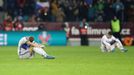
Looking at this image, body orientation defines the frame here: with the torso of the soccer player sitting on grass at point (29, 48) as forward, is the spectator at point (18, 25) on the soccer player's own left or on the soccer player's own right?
on the soccer player's own left

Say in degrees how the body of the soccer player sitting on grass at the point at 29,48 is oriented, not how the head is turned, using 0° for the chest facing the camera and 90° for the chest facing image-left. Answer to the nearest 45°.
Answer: approximately 270°

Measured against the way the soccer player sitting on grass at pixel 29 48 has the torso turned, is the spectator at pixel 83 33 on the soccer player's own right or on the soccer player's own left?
on the soccer player's own left

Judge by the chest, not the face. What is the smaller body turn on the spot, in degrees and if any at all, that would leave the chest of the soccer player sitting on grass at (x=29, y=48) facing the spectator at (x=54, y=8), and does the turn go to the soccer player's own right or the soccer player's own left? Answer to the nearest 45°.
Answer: approximately 90° to the soccer player's own left
